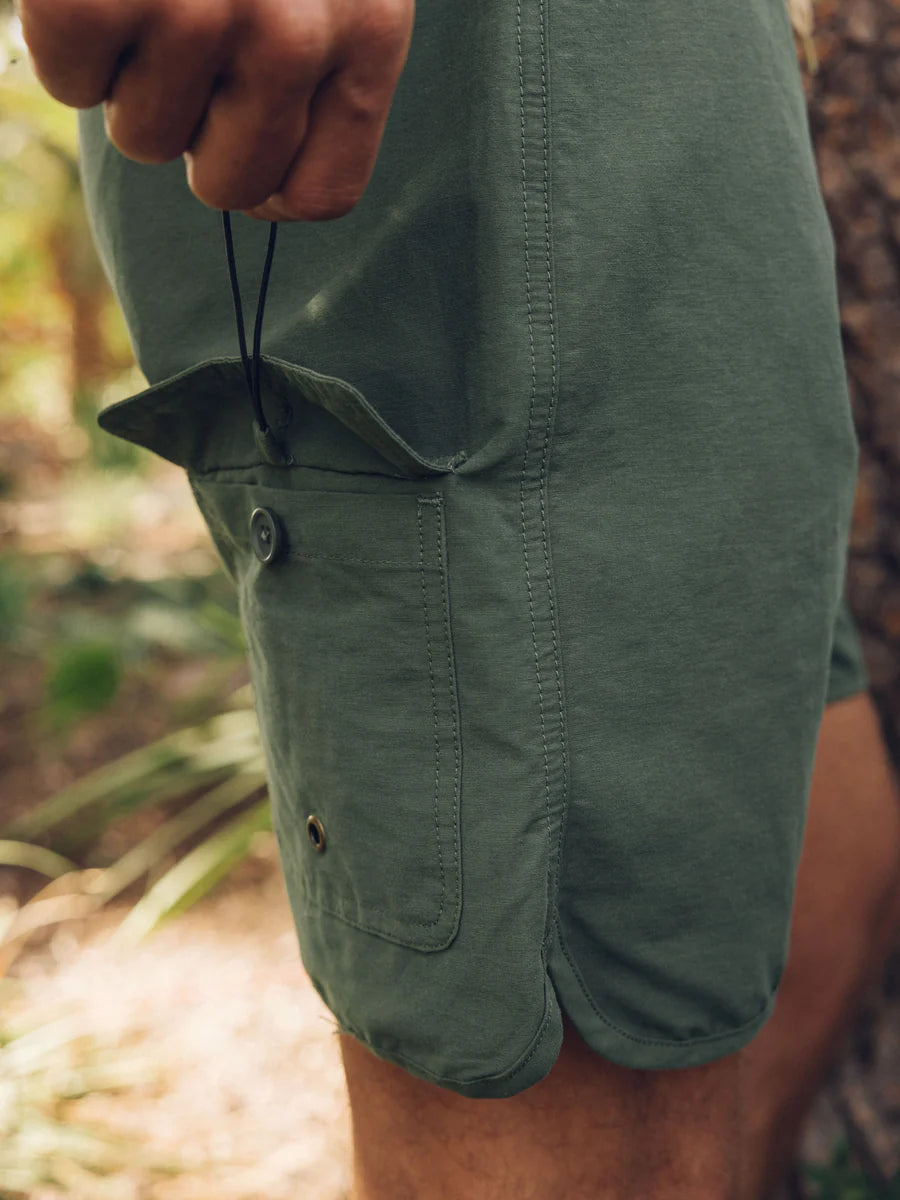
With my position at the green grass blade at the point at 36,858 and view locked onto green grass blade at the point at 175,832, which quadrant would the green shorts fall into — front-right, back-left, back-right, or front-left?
front-right

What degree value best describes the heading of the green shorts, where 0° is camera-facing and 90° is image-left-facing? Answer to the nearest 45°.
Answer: approximately 90°

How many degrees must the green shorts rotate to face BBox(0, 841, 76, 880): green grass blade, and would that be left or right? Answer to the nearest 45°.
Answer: approximately 45° to its right

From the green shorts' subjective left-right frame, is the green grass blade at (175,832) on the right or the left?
on its right
